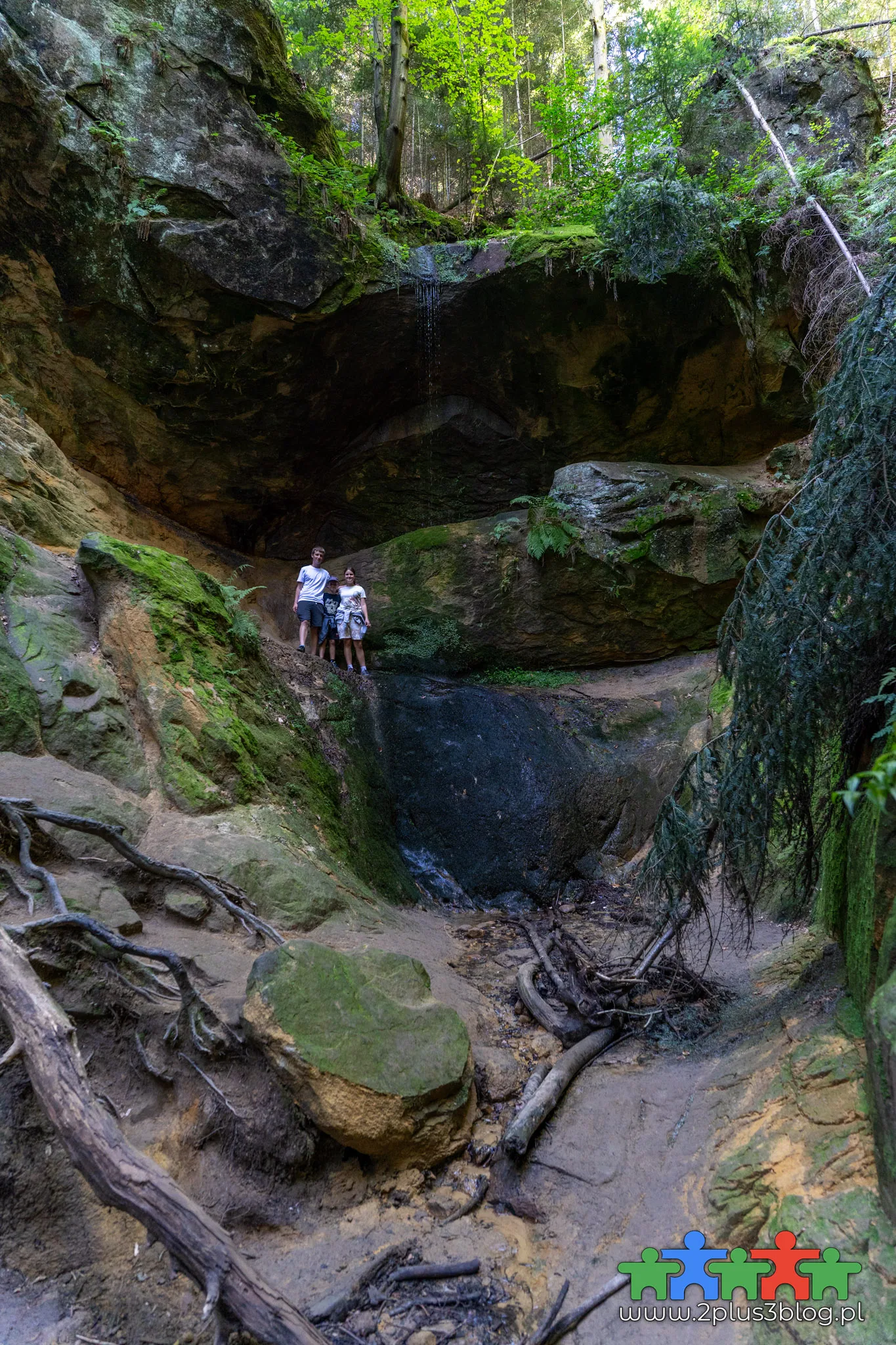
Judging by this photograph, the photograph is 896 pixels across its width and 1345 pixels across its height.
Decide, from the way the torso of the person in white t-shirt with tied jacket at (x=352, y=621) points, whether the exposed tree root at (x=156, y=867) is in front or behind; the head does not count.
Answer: in front

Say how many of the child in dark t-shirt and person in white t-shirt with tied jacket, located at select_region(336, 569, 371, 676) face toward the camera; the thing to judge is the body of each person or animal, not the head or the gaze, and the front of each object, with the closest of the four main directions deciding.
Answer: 2

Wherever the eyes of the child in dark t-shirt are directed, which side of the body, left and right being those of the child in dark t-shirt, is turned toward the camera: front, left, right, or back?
front

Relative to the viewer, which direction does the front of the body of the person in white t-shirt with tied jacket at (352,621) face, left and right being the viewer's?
facing the viewer

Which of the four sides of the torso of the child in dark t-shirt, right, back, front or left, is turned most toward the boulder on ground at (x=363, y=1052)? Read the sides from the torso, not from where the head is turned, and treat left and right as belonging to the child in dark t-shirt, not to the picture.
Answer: front

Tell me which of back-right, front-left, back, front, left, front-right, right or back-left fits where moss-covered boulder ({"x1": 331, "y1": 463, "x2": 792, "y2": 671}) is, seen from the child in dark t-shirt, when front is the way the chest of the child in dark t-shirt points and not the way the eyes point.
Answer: left

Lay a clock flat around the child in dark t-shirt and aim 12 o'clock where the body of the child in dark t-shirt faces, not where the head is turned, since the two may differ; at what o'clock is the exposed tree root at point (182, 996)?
The exposed tree root is roughly at 12 o'clock from the child in dark t-shirt.

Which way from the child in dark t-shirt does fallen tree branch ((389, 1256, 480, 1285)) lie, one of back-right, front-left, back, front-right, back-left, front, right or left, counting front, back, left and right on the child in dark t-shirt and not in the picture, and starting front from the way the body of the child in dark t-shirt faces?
front

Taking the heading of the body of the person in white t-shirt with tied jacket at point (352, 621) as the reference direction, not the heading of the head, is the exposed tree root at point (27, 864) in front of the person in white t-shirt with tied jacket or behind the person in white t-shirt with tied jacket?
in front
